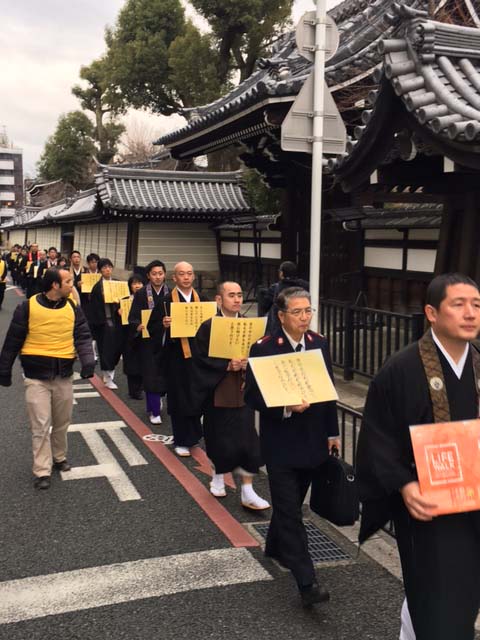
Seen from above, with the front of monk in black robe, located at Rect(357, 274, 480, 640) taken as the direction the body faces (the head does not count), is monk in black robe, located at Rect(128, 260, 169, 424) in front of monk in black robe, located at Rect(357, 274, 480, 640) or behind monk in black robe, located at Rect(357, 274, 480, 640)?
behind

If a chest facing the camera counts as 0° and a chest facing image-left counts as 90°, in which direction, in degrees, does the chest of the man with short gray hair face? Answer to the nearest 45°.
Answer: approximately 315°

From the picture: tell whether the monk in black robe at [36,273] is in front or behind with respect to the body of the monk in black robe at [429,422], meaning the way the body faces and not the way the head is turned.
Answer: behind

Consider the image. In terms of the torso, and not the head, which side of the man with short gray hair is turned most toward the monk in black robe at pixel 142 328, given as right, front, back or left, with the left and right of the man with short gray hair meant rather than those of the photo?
back

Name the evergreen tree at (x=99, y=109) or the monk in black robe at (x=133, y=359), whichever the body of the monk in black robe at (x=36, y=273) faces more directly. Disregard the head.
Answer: the monk in black robe

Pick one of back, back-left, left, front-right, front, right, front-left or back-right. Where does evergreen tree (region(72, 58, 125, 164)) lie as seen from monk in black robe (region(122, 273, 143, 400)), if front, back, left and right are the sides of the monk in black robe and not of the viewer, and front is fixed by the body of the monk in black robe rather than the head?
back-left

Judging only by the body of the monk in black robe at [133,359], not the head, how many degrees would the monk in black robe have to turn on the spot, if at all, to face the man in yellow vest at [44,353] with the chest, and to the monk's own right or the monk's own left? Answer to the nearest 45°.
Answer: approximately 45° to the monk's own right

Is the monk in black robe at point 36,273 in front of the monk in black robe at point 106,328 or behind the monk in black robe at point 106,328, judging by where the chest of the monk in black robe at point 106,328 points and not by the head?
behind

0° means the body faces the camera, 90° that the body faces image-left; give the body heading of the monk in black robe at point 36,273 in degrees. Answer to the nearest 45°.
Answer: approximately 315°

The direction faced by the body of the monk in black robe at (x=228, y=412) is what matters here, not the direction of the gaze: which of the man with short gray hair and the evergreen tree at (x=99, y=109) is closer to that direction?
the man with short gray hair

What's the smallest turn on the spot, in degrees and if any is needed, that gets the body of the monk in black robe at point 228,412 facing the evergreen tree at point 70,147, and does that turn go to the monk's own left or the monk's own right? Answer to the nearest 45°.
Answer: approximately 135° to the monk's own left
